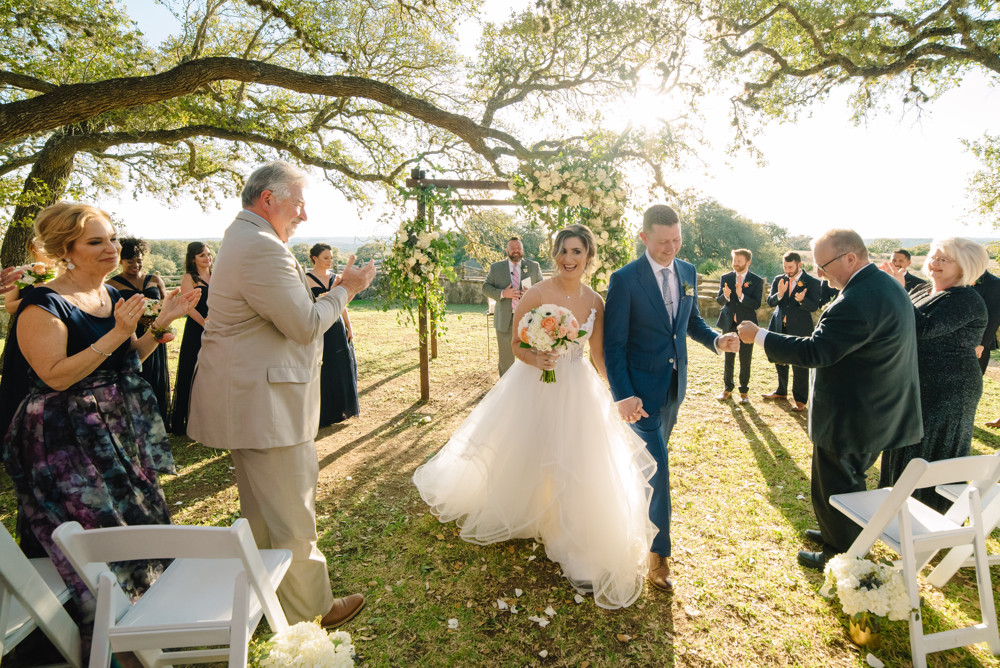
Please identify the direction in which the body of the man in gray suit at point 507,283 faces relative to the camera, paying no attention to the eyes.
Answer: toward the camera

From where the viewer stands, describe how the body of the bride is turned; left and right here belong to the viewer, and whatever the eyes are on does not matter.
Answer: facing the viewer

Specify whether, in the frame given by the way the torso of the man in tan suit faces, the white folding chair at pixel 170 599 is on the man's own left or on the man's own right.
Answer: on the man's own right

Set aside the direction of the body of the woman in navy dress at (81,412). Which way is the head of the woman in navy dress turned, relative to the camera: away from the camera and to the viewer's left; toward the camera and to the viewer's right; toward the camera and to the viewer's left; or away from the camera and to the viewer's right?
toward the camera and to the viewer's right

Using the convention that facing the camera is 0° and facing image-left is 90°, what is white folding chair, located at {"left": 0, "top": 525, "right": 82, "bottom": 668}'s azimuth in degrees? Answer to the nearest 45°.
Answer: approximately 225°

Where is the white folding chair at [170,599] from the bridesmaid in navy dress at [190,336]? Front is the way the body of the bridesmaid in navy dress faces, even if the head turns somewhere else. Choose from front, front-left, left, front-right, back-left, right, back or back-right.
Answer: front-right

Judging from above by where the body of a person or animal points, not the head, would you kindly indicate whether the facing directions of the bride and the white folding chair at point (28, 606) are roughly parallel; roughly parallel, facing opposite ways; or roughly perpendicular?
roughly parallel, facing opposite ways

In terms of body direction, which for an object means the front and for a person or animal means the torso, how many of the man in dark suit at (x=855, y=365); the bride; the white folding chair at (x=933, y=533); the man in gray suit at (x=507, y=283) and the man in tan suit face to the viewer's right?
1

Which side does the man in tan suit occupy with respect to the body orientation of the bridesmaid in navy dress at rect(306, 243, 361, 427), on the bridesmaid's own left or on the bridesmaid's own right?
on the bridesmaid's own right

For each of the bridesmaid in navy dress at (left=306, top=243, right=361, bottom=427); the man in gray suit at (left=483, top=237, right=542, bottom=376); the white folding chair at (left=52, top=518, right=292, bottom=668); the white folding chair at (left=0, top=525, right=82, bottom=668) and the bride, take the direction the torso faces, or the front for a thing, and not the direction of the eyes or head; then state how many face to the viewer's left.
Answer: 0

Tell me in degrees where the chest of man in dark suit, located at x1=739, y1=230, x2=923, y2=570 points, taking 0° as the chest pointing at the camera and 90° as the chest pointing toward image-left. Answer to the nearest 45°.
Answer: approximately 90°

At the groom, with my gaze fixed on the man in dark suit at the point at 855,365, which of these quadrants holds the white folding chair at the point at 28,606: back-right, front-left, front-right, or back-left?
back-right

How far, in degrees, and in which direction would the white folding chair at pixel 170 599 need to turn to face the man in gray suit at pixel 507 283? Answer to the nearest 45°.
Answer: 0° — it already faces them

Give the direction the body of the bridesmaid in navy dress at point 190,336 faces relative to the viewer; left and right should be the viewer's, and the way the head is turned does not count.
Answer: facing the viewer and to the right of the viewer

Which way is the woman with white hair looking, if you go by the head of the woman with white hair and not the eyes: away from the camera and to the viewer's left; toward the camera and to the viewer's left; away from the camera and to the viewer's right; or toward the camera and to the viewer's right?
toward the camera and to the viewer's left

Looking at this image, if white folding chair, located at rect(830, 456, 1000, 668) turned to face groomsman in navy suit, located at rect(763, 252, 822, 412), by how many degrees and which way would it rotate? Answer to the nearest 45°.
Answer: approximately 45° to its right
